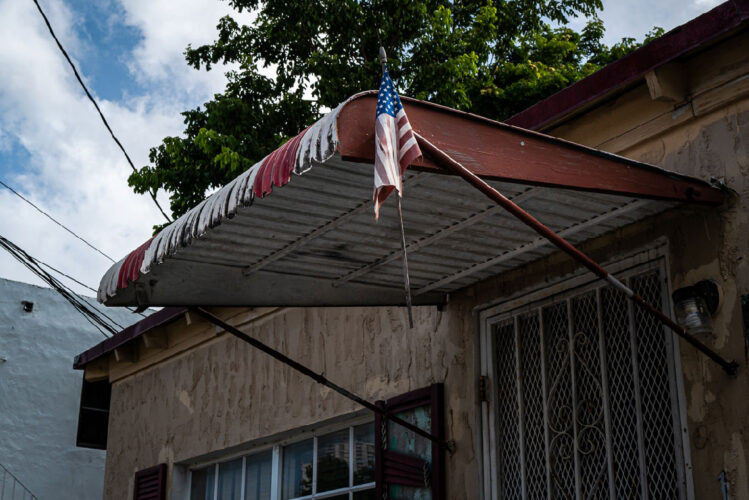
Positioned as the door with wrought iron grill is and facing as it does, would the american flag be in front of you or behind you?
in front

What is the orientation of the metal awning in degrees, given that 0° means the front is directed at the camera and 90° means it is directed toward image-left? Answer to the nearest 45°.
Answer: approximately 45°

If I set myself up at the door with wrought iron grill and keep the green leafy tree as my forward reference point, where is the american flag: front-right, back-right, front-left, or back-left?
back-left

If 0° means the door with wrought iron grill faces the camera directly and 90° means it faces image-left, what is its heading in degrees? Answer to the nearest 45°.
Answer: approximately 45°

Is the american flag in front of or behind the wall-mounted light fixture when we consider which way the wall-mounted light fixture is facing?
in front

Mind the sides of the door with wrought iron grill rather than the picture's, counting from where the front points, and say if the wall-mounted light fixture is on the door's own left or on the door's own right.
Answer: on the door's own left

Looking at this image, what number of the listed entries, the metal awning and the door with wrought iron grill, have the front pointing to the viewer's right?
0

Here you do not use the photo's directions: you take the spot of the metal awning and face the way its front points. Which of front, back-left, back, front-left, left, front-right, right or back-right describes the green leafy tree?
back-right

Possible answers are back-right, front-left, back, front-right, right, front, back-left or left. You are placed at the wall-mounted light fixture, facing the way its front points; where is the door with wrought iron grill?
right
